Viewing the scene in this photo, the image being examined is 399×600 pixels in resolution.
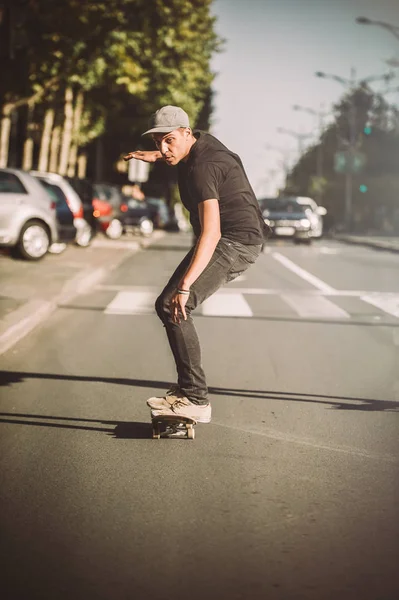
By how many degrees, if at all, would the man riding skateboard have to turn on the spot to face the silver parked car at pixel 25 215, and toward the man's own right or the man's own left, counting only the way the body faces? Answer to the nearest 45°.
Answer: approximately 90° to the man's own right

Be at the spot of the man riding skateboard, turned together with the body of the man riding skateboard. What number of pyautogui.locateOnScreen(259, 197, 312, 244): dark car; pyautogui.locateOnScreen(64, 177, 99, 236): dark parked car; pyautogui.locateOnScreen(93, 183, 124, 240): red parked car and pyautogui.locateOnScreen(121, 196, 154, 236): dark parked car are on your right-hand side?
4

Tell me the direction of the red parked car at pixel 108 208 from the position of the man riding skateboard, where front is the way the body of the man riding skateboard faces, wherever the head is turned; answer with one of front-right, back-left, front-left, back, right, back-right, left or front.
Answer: right

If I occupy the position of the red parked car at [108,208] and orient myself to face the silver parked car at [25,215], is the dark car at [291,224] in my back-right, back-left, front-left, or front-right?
back-left

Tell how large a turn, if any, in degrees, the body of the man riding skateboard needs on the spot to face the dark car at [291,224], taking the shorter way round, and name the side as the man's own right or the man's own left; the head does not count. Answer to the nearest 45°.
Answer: approximately 90° to the man's own right

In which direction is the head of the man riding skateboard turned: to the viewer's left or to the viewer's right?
to the viewer's left

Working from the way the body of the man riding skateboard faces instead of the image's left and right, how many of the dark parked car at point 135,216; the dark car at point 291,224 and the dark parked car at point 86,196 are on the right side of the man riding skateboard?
3

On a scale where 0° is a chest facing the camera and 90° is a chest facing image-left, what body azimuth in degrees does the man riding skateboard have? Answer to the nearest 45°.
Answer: approximately 90°

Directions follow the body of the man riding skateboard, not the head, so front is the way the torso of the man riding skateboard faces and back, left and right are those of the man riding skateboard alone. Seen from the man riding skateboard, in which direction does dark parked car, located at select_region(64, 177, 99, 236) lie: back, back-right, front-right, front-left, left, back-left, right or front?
right

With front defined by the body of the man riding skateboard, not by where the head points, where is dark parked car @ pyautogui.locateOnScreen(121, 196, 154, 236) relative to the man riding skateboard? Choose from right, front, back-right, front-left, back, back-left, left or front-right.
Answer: right
